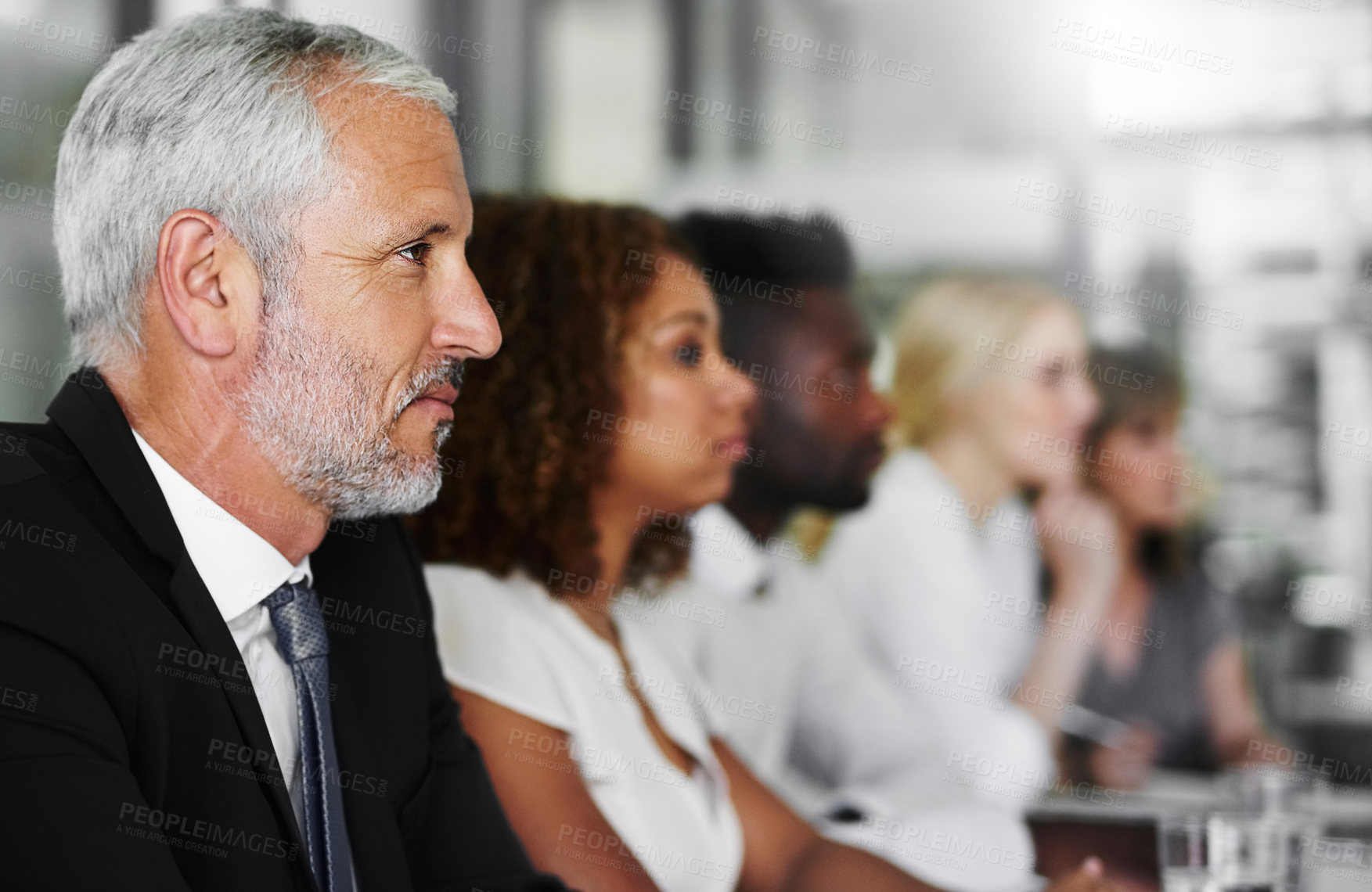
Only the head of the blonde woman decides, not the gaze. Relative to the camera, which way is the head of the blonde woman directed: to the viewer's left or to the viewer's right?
to the viewer's right

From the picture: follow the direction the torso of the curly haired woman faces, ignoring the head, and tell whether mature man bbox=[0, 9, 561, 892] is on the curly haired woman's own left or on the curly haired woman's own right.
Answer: on the curly haired woman's own right

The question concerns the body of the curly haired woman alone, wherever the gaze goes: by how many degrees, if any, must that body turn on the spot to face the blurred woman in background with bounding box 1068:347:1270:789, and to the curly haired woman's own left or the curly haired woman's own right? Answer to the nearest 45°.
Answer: approximately 45° to the curly haired woman's own left

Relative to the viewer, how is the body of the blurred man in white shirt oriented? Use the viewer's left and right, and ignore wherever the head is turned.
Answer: facing the viewer and to the right of the viewer

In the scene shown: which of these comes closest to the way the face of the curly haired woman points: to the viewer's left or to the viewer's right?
to the viewer's right

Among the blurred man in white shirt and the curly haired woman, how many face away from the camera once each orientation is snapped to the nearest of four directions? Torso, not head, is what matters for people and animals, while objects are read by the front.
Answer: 0

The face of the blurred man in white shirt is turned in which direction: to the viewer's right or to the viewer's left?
to the viewer's right

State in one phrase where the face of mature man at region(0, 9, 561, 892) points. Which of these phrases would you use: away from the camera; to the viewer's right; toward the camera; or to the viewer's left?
to the viewer's right
